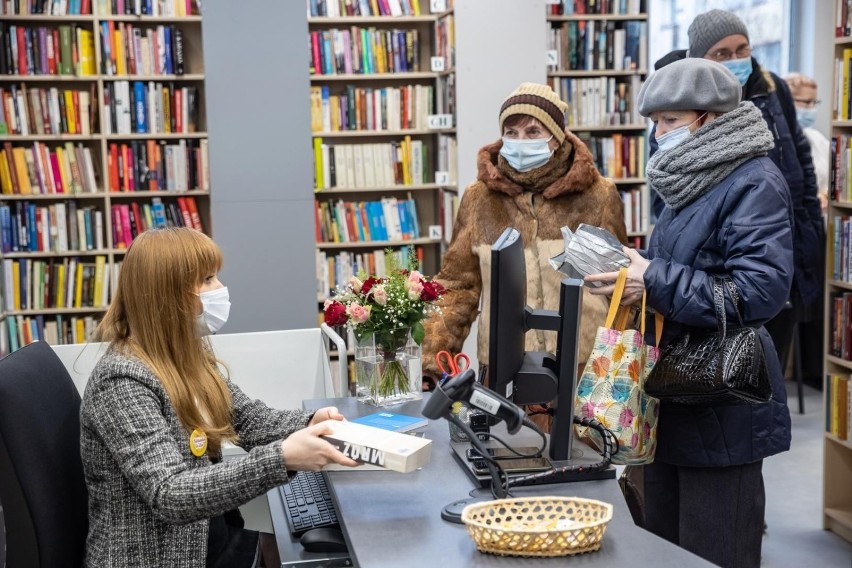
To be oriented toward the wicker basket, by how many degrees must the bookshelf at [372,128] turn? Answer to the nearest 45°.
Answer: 0° — it already faces it

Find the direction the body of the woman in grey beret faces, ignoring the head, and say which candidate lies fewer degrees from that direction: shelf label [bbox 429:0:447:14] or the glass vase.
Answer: the glass vase

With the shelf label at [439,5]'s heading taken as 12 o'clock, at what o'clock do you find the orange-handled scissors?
The orange-handled scissors is roughly at 12 o'clock from the shelf label.

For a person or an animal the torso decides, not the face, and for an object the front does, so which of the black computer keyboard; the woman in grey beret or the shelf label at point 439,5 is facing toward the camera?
the shelf label

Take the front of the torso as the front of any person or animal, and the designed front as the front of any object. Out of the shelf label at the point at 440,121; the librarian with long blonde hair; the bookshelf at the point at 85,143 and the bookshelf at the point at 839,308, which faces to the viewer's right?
the librarian with long blonde hair

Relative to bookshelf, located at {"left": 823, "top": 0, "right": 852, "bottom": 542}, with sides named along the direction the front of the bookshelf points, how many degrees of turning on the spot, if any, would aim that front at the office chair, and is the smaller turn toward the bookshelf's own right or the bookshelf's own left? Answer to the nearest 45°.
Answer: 0° — it already faces it

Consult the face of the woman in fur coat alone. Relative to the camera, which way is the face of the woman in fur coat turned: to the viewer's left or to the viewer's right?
to the viewer's left

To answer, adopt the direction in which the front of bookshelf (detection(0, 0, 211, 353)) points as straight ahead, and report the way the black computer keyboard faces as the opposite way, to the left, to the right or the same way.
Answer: to the right

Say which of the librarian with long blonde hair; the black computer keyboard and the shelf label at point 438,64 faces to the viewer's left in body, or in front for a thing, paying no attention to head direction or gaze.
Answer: the black computer keyboard

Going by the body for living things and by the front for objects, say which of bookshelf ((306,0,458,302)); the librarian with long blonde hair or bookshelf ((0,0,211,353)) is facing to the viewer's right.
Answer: the librarian with long blonde hair

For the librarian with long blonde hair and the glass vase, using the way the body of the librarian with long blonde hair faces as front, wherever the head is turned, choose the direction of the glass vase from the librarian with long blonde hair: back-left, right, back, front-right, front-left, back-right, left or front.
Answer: front-left

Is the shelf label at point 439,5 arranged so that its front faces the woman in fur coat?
yes

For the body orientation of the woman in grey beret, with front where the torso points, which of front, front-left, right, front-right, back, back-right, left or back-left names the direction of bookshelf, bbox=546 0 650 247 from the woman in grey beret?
right

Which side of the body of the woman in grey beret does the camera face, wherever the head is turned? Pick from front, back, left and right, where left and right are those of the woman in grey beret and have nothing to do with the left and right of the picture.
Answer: left

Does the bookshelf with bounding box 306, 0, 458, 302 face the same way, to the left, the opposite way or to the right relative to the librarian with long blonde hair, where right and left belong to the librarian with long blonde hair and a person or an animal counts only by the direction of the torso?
to the right

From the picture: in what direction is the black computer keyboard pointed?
to the viewer's left
